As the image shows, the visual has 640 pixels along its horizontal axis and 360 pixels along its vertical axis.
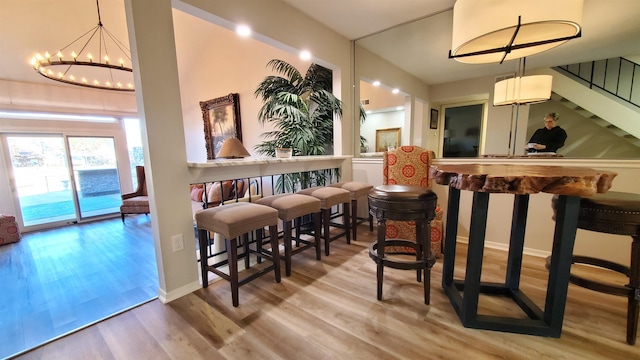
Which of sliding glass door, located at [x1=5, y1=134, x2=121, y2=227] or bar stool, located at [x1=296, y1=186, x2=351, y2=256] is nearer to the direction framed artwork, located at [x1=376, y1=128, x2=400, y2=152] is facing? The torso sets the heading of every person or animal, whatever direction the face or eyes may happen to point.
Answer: the bar stool

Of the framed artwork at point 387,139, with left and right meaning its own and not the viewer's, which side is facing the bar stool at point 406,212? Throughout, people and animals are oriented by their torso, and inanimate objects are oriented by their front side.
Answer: front

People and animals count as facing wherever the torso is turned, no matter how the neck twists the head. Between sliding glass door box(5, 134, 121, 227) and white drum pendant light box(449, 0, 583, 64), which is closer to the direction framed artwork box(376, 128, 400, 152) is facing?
the white drum pendant light

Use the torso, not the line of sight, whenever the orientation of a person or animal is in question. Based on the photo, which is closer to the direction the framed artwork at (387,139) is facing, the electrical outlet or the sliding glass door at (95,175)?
the electrical outlet

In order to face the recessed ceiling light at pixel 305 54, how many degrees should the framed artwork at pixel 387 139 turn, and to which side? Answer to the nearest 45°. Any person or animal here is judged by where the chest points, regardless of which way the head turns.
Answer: approximately 45° to its right

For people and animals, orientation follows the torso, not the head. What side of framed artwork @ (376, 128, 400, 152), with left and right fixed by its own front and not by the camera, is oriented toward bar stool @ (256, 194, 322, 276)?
front

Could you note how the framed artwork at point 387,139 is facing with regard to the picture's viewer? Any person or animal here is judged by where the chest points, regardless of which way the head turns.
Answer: facing the viewer

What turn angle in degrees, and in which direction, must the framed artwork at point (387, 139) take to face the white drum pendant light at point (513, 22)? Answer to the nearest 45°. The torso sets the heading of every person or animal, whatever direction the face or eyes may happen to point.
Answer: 0° — it already faces it

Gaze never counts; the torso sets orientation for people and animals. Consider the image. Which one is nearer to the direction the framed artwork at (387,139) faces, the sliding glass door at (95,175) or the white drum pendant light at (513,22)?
the white drum pendant light

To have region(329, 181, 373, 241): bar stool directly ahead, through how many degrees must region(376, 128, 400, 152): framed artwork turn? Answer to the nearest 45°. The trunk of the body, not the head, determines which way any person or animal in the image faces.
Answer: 0° — it already faces it
